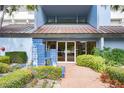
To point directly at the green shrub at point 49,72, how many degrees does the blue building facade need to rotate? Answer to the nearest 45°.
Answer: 0° — it already faces it

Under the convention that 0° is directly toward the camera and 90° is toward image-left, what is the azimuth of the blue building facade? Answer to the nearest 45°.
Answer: approximately 0°

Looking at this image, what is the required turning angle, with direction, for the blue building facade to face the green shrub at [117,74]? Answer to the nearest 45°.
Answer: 0° — it already faces it

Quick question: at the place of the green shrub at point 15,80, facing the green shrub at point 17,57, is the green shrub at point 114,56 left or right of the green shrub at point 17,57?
right

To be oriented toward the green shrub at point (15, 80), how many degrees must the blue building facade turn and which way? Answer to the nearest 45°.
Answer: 0° — it already faces it
